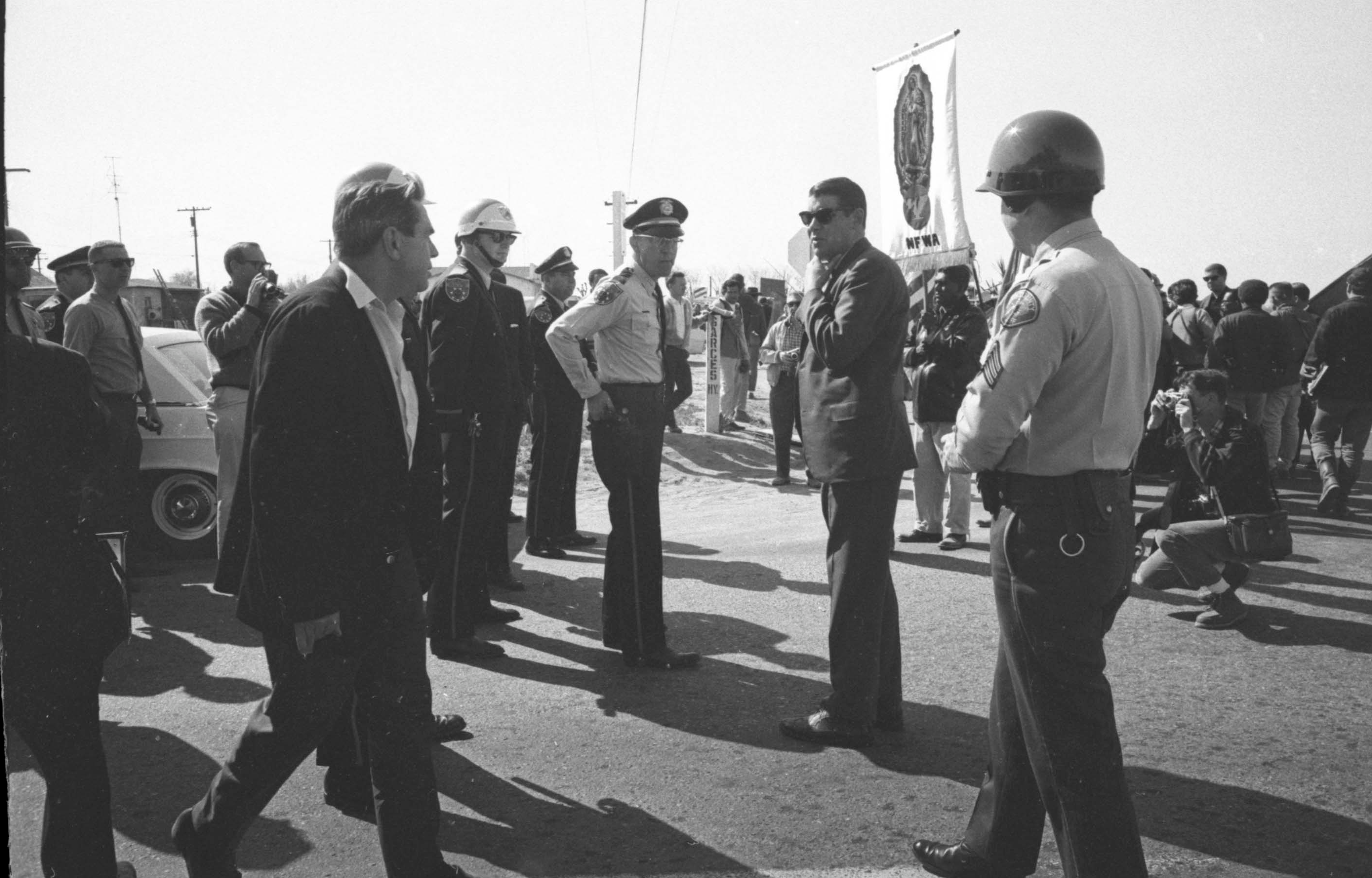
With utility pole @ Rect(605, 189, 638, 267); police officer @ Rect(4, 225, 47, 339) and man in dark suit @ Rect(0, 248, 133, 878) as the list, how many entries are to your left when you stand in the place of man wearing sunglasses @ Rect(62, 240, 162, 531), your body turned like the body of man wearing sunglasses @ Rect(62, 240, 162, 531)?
1

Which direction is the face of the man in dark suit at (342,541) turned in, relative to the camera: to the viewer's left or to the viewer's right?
to the viewer's right

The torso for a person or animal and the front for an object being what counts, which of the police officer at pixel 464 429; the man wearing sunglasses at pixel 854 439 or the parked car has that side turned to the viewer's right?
the police officer

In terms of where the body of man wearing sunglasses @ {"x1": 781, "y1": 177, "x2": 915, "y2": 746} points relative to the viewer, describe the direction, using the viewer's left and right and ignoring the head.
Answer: facing to the left of the viewer

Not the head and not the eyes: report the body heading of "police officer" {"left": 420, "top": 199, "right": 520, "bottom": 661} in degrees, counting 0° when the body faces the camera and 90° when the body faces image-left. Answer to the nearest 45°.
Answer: approximately 270°

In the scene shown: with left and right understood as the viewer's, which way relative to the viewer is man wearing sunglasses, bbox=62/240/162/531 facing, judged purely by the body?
facing the viewer and to the right of the viewer

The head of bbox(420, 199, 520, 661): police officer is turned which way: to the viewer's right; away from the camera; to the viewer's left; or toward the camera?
to the viewer's right

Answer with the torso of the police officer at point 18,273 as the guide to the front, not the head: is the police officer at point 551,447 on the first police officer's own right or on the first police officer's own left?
on the first police officer's own left
